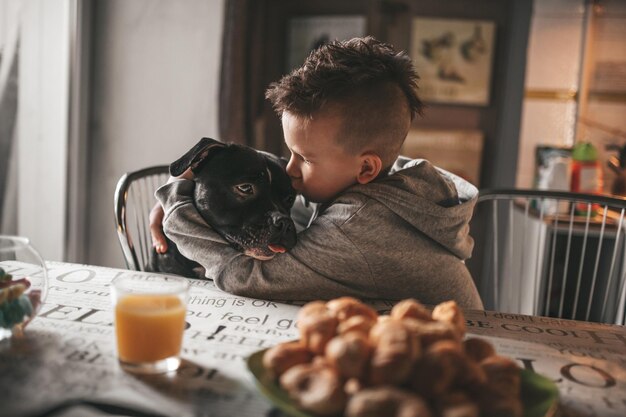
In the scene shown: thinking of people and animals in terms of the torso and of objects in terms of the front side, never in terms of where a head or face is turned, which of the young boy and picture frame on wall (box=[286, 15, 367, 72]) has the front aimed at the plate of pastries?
the picture frame on wall

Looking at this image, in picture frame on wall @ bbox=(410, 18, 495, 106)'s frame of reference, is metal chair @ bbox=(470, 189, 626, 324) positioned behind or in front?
in front

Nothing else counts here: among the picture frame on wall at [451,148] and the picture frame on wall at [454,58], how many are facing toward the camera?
2

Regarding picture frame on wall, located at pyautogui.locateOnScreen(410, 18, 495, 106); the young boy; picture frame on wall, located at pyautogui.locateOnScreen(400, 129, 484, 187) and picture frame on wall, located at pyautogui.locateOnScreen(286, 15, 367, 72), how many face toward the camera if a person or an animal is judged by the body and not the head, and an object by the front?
3

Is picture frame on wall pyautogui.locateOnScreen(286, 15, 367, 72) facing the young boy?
yes

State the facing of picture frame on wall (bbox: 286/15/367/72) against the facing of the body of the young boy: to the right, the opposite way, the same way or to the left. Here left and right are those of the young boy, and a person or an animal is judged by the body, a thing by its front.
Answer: to the left

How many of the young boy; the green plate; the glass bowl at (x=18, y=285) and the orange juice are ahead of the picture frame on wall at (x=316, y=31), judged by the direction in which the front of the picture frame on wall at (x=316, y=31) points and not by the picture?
4

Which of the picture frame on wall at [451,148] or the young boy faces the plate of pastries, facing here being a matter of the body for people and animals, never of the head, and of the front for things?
the picture frame on wall

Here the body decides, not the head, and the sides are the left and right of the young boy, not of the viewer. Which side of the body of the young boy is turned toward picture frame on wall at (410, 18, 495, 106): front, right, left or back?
right

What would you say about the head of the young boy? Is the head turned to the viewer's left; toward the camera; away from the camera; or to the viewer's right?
to the viewer's left

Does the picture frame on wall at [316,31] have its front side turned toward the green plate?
yes

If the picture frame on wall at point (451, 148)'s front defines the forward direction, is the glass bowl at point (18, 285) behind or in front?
in front

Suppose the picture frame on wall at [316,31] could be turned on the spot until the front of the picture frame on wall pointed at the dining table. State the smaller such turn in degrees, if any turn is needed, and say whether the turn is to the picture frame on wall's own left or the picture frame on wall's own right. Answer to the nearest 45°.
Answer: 0° — it already faces it

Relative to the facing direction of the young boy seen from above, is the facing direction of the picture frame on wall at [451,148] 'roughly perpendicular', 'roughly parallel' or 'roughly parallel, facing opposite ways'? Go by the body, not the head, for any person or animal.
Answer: roughly perpendicular

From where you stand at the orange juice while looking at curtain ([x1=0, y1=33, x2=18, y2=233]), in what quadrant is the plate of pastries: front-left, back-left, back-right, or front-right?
back-right
